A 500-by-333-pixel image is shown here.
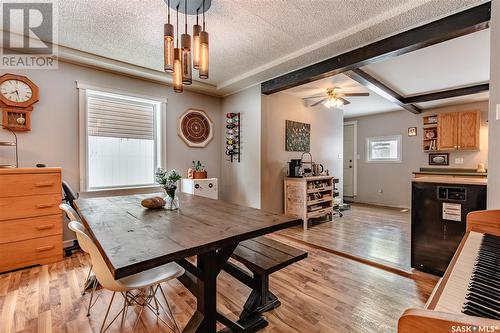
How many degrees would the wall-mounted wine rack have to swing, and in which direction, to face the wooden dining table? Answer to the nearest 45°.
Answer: approximately 45° to its left

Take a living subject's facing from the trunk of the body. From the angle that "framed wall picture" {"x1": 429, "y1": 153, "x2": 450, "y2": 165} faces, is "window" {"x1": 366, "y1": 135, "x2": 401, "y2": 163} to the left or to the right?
on its right

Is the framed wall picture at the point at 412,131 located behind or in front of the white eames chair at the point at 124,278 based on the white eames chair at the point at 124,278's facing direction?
in front

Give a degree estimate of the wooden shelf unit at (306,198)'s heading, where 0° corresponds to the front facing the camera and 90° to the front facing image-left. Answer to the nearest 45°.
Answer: approximately 315°

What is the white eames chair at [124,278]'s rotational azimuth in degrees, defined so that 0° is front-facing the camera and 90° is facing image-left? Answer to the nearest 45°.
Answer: approximately 270°

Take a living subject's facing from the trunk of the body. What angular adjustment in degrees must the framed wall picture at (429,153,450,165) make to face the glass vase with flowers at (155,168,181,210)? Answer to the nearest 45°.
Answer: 0° — it already faces it

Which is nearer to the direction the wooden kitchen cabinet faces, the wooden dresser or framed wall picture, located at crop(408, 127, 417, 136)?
the wooden dresser

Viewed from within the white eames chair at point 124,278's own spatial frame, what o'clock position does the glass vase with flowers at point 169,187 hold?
The glass vase with flowers is roughly at 10 o'clock from the white eames chair.

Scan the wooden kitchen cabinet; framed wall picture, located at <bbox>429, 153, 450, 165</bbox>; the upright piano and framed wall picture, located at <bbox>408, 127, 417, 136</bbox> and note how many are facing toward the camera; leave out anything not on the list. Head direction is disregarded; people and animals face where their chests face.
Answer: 3

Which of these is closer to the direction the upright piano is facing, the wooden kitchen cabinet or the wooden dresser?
the wooden dresser

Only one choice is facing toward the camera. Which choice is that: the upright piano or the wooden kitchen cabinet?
the wooden kitchen cabinet

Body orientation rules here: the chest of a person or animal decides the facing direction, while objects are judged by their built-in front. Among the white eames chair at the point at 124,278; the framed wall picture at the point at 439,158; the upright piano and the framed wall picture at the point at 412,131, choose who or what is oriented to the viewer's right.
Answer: the white eames chair

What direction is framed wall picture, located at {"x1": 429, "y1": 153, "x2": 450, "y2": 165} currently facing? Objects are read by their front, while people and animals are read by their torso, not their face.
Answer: toward the camera

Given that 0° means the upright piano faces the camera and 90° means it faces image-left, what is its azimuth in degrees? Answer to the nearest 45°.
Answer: approximately 90°

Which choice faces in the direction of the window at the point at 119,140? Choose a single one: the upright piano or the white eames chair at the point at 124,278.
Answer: the upright piano

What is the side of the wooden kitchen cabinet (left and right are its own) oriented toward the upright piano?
front

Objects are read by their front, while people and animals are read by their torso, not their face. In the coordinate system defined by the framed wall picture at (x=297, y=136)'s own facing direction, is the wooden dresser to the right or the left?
on its right

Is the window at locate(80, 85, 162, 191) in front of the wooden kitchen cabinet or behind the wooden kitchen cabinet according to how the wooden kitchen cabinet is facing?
in front
